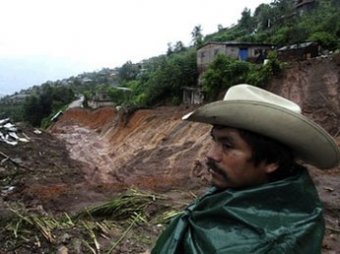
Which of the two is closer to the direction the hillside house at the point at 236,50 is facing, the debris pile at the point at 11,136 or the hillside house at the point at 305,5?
the debris pile

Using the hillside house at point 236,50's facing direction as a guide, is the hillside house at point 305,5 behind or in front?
behind

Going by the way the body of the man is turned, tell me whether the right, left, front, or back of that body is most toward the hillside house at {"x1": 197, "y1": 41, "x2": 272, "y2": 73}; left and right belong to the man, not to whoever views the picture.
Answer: right

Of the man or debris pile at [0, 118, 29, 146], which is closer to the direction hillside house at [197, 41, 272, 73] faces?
the man

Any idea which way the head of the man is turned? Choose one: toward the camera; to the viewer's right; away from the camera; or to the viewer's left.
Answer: to the viewer's left

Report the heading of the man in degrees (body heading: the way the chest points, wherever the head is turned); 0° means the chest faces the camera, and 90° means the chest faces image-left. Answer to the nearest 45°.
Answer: approximately 90°

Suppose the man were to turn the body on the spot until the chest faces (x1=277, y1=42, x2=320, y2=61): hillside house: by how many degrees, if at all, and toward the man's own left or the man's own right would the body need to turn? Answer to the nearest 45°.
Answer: approximately 90° to the man's own right

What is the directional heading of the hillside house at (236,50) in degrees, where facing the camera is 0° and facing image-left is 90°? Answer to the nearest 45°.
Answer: approximately 0°

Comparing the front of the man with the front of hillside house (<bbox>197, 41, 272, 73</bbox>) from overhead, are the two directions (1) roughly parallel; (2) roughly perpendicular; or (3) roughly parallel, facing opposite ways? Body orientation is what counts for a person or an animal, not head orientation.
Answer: roughly perpendicular

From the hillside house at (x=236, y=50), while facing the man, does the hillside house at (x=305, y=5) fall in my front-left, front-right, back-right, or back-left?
back-left
